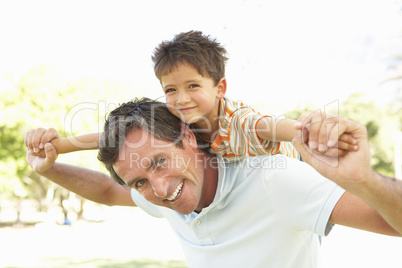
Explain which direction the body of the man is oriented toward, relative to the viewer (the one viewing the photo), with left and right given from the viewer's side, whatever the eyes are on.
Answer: facing the viewer and to the left of the viewer
